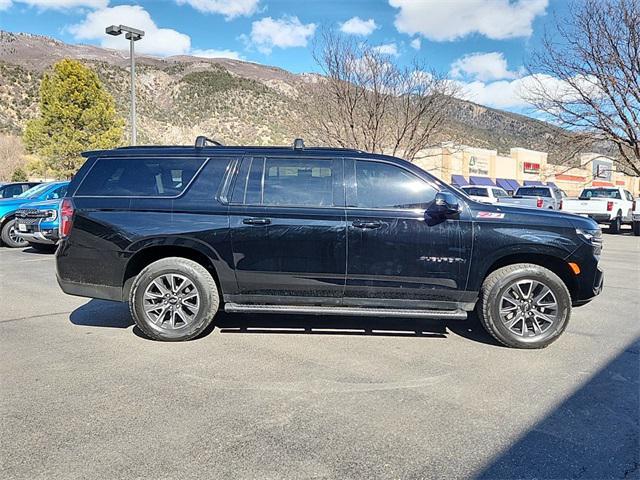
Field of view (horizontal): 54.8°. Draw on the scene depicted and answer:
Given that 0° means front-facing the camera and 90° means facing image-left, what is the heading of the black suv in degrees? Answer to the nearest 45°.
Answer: approximately 270°

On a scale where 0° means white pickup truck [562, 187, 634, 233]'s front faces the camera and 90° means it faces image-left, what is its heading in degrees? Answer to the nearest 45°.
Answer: approximately 225°

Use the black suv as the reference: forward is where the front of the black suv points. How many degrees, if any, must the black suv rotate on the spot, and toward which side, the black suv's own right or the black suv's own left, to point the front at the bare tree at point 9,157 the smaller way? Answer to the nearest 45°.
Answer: approximately 135° to the black suv's own left

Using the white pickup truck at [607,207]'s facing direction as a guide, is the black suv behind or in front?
behind

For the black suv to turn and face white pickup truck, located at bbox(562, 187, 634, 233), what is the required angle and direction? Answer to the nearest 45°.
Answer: approximately 45° to its left

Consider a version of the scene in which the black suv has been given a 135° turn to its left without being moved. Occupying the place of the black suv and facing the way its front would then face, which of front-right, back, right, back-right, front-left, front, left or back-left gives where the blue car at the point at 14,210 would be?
front

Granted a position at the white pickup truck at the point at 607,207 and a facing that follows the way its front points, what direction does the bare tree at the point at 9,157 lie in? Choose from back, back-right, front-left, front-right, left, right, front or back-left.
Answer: back-left
